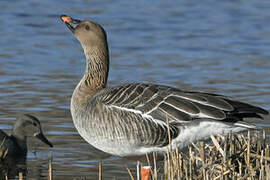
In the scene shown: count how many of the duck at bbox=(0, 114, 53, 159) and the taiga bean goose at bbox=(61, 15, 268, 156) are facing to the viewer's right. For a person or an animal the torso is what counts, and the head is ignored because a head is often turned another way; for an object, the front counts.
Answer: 1

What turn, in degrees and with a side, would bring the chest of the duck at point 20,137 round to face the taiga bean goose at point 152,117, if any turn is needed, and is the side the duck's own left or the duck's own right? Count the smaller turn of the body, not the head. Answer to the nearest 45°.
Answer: approximately 45° to the duck's own right

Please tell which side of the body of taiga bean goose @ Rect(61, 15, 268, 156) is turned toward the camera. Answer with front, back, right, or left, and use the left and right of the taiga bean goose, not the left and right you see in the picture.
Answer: left

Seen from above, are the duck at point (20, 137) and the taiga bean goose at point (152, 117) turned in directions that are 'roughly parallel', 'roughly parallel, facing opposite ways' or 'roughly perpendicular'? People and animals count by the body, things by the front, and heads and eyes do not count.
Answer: roughly parallel, facing opposite ways

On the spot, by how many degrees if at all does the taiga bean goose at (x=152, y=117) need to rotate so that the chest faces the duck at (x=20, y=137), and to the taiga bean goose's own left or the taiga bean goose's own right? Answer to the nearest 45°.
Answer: approximately 45° to the taiga bean goose's own right

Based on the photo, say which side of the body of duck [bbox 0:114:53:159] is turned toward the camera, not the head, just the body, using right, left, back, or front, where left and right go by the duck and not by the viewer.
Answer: right
